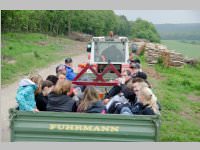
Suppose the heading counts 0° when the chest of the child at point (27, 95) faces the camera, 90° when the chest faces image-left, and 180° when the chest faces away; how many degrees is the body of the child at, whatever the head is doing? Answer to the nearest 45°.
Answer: approximately 270°

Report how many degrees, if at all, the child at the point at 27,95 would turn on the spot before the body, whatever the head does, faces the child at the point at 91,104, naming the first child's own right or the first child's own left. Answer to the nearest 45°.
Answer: approximately 45° to the first child's own right

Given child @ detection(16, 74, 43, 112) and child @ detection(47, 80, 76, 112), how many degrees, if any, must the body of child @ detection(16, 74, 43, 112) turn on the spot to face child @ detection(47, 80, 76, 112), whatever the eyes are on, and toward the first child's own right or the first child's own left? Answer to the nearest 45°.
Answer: approximately 45° to the first child's own right

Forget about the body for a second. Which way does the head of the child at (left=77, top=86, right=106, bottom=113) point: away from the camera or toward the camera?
away from the camera
